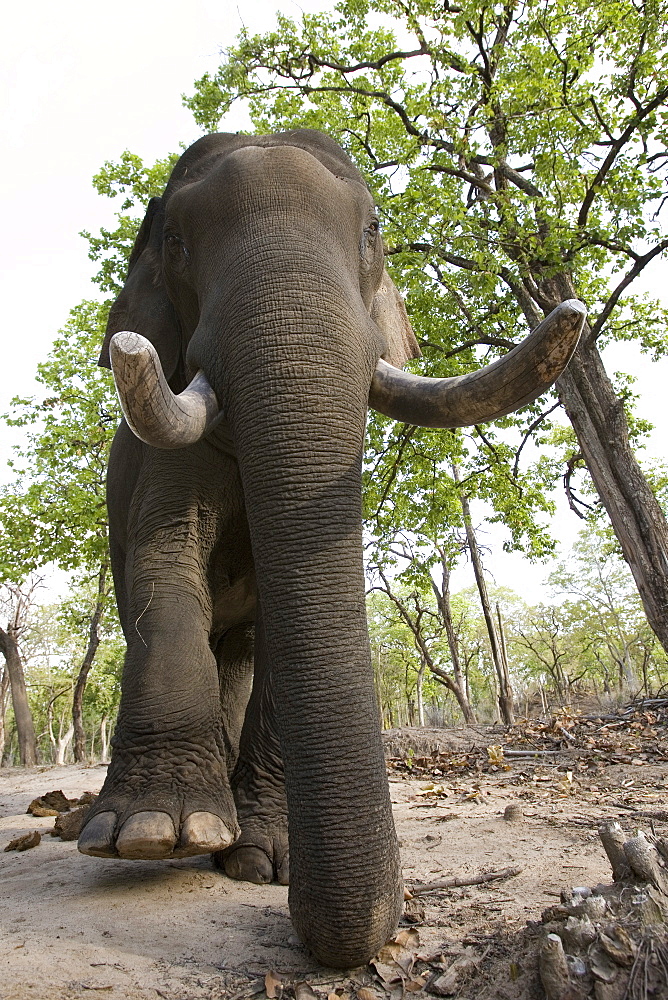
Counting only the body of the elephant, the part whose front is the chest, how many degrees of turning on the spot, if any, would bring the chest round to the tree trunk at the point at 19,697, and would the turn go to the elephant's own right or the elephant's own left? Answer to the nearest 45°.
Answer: approximately 135° to the elephant's own right

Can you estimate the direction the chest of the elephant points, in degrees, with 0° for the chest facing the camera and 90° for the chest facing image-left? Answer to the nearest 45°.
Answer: approximately 0°

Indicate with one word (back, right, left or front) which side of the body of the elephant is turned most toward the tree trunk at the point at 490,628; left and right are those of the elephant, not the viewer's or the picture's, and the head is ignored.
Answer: back

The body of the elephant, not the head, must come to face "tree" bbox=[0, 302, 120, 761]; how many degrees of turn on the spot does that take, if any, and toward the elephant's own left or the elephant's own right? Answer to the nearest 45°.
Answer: approximately 135° to the elephant's own right

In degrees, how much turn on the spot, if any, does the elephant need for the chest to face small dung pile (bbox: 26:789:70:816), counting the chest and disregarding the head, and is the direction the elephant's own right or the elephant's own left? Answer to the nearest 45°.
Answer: approximately 135° to the elephant's own right
